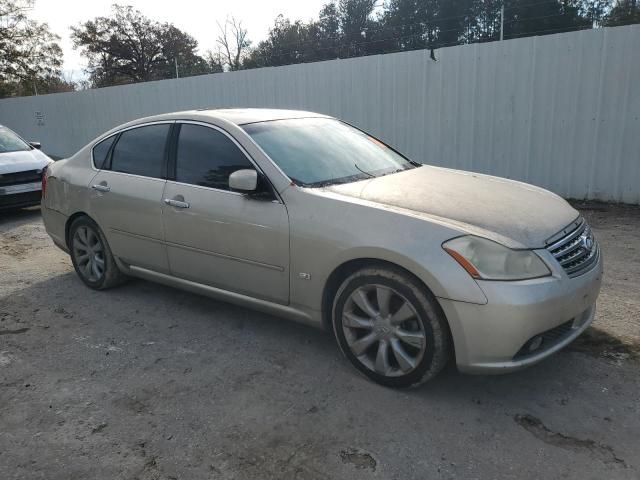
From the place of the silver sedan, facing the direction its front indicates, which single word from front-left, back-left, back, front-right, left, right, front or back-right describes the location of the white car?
back

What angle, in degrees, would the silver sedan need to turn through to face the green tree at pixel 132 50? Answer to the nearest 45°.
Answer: approximately 135° to its left

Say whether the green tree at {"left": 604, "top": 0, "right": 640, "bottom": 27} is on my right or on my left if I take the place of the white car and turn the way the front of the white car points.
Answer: on my left

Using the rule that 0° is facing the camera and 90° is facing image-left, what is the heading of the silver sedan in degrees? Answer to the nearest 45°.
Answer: approximately 315°

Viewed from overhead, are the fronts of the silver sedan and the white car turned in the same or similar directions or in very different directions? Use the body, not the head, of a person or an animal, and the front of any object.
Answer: same or similar directions

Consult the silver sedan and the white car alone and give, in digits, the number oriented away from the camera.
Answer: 0
